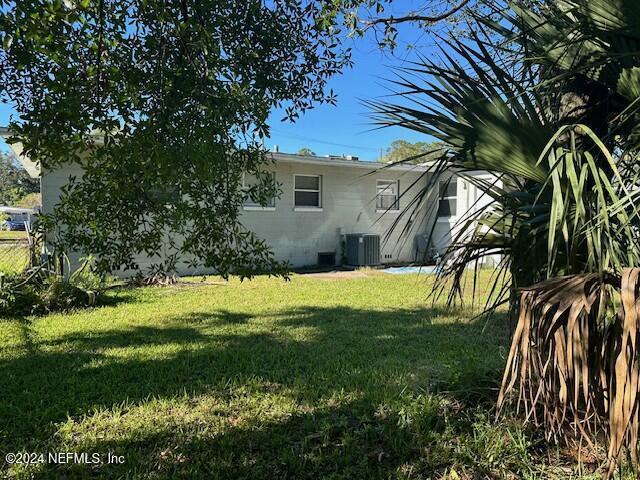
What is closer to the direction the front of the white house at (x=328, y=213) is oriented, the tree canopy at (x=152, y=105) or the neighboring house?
the neighboring house

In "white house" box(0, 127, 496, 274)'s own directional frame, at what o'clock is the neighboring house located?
The neighboring house is roughly at 10 o'clock from the white house.

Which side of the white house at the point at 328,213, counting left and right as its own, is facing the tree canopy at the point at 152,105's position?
back

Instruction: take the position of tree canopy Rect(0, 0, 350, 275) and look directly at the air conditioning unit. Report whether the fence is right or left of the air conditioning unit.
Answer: left

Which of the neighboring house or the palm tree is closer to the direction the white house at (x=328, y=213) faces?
the neighboring house

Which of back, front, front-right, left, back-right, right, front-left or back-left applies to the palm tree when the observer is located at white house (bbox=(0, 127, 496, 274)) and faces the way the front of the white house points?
back

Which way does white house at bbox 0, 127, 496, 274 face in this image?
away from the camera

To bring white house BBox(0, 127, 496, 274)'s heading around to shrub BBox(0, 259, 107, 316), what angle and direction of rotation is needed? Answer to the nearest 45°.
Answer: approximately 135° to its left

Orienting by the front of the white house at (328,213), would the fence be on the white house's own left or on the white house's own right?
on the white house's own left
